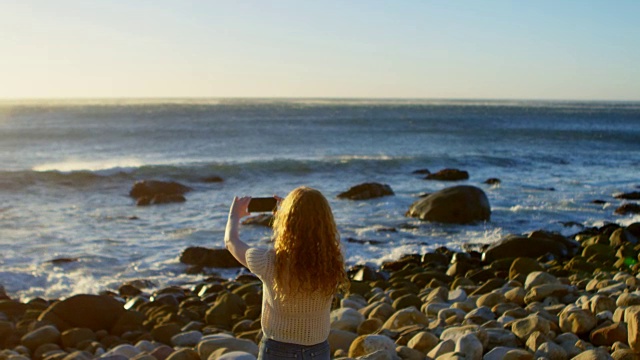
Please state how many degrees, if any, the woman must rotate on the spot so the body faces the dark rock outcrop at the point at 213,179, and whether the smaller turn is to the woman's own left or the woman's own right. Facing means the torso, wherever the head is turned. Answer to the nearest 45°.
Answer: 0° — they already face it

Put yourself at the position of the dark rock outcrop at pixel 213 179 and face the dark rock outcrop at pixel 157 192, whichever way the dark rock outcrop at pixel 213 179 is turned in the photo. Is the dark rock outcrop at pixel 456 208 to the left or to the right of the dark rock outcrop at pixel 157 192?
left

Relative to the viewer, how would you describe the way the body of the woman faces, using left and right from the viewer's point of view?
facing away from the viewer

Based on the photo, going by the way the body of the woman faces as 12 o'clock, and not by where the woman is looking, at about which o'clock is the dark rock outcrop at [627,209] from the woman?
The dark rock outcrop is roughly at 1 o'clock from the woman.

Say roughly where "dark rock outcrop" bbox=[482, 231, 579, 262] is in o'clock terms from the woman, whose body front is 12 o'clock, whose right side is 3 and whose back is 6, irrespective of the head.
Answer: The dark rock outcrop is roughly at 1 o'clock from the woman.

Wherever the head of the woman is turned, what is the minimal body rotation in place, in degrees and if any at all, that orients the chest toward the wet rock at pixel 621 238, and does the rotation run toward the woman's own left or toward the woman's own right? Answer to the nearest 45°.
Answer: approximately 45° to the woman's own right

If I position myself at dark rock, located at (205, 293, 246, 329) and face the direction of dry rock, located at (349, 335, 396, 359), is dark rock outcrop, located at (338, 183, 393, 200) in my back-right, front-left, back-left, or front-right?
back-left

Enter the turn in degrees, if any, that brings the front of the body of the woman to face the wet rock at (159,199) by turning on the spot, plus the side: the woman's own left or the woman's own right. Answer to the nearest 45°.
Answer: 0° — they already face it
